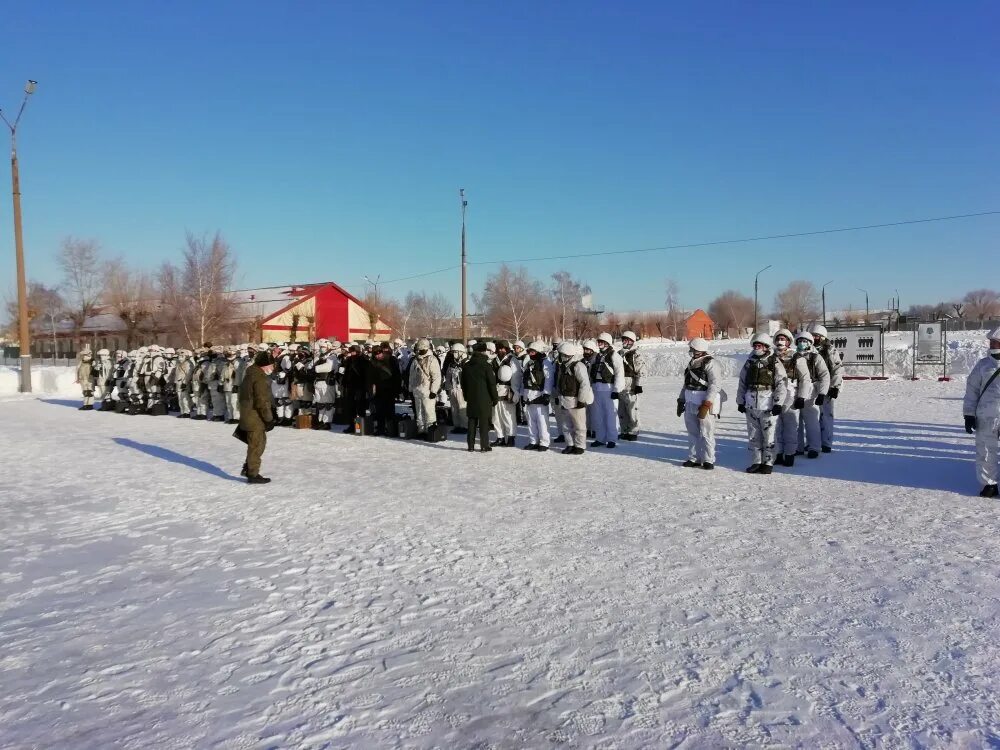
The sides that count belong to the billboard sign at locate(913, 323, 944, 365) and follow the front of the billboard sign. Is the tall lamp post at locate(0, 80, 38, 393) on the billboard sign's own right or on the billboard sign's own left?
on the billboard sign's own right

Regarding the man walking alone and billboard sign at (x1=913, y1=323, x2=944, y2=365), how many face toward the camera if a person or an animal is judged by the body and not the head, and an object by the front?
1

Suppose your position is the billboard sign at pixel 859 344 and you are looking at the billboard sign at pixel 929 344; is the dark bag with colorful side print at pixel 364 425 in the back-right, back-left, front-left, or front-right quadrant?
back-right

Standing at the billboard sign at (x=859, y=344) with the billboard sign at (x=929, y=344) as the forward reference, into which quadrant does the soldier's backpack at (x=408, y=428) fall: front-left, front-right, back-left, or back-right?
back-right

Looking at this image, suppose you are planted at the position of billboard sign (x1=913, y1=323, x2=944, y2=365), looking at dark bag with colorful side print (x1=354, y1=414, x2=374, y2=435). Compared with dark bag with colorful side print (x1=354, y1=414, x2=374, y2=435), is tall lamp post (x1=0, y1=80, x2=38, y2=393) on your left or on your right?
right

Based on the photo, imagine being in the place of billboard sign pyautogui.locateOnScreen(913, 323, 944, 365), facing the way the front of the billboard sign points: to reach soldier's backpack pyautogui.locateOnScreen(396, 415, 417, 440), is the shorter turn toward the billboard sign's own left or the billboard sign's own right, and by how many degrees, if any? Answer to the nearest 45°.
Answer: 0° — it already faces it

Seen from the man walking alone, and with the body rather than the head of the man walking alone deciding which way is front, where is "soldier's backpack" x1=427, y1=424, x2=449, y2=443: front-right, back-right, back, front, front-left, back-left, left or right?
front-left

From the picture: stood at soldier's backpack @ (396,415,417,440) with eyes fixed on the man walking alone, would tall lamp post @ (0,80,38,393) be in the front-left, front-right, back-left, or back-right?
back-right

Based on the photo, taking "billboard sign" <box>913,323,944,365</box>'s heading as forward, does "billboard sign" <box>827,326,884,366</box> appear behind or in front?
in front

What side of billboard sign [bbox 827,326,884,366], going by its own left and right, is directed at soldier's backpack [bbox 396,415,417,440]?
front

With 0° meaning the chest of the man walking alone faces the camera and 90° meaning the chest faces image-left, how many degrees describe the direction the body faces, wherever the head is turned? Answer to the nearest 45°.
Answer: approximately 270°

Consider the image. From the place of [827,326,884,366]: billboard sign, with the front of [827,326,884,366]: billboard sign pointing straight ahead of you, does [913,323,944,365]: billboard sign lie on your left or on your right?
on your left
